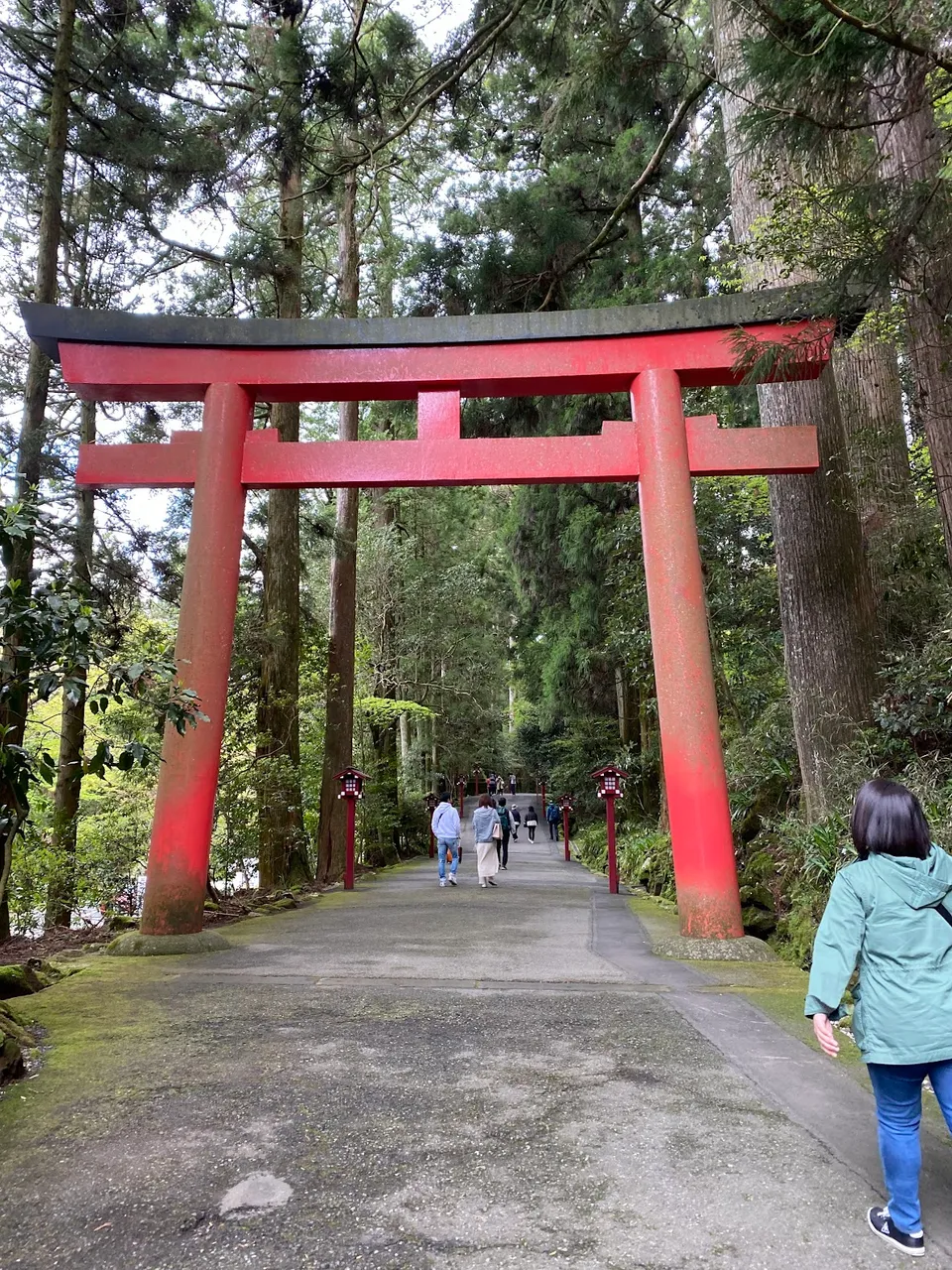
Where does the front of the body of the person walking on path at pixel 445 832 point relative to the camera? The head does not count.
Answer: away from the camera

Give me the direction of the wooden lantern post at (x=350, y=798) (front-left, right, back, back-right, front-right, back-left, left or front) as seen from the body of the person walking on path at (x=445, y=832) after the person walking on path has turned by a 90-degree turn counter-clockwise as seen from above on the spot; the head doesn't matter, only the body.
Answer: front-left

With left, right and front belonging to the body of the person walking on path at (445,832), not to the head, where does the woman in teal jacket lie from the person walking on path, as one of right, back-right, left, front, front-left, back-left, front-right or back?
back

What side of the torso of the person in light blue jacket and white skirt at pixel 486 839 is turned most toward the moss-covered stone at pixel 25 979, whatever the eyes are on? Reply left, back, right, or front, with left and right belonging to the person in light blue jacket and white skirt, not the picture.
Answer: back

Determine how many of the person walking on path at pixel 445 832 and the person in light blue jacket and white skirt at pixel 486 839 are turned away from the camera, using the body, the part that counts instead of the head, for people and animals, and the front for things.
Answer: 2

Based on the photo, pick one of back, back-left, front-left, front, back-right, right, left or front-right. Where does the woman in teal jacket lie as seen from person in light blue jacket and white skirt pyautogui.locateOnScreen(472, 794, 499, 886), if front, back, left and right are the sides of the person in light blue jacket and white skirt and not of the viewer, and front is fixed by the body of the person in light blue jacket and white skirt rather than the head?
back

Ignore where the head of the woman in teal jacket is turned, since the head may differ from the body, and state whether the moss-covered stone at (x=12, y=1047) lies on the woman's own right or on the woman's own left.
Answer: on the woman's own left

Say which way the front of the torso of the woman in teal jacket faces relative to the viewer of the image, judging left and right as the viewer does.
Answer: facing away from the viewer and to the left of the viewer

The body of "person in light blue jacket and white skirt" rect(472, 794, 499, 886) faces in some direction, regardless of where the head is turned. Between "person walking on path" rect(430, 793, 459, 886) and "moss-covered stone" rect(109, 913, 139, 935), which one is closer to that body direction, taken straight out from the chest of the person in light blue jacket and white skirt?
the person walking on path

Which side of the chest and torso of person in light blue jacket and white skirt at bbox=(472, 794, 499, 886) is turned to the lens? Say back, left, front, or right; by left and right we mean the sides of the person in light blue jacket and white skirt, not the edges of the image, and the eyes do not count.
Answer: back

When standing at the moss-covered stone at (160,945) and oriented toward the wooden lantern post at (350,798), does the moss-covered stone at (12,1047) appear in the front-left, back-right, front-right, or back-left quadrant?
back-right

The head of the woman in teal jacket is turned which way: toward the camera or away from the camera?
away from the camera
